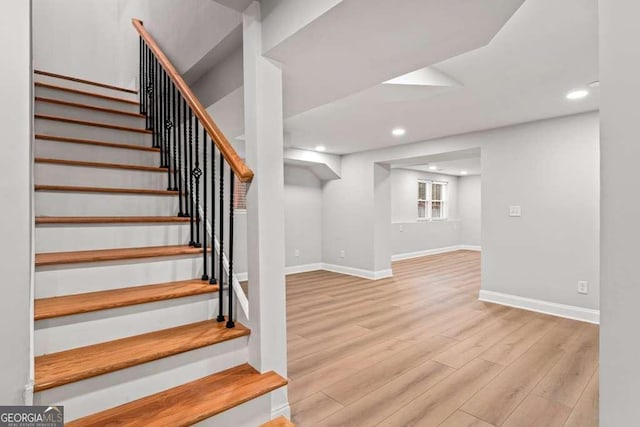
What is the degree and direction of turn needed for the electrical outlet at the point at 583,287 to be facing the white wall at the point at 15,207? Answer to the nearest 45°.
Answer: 0° — it already faces it

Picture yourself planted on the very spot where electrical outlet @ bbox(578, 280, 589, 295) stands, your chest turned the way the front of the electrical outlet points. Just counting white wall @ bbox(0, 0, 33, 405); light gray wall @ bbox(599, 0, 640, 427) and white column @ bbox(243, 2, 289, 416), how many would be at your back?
0

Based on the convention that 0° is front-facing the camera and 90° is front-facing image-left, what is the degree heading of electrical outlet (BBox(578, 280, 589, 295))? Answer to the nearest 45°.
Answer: approximately 0°

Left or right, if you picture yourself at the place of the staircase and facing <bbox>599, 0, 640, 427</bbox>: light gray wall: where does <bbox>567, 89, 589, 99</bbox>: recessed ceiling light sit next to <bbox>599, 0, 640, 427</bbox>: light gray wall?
left

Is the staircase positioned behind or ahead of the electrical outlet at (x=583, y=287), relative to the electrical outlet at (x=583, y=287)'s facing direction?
ahead

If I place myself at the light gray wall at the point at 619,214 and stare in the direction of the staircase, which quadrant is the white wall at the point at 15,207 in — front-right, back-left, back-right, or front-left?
front-left

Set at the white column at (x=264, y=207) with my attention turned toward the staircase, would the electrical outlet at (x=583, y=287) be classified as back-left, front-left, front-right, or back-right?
back-right

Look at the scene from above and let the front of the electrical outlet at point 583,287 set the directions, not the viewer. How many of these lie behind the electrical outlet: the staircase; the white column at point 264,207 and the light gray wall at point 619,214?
0

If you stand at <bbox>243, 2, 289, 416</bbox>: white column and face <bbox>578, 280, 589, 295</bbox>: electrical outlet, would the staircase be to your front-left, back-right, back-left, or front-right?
back-left
